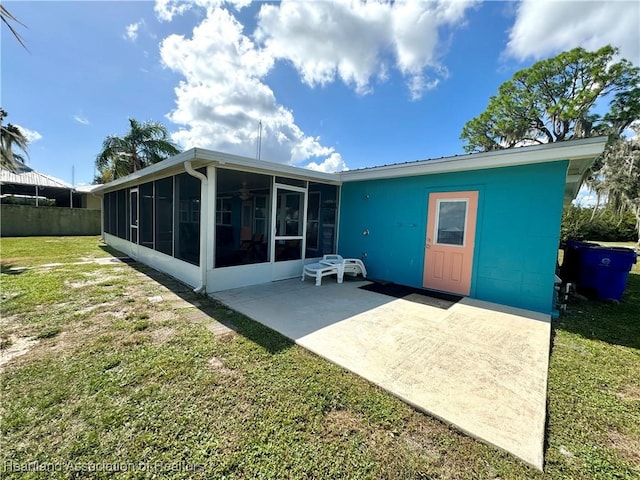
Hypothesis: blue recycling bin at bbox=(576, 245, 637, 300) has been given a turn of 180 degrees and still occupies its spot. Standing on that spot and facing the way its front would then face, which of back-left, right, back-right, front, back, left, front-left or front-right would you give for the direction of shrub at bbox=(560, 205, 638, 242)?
front

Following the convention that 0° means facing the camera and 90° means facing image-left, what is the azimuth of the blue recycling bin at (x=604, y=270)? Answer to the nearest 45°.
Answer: approximately 0°

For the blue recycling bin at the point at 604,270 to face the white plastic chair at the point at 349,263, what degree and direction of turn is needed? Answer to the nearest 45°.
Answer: approximately 45° to its right

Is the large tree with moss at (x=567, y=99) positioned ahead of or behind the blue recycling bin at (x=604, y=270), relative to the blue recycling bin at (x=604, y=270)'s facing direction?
behind
